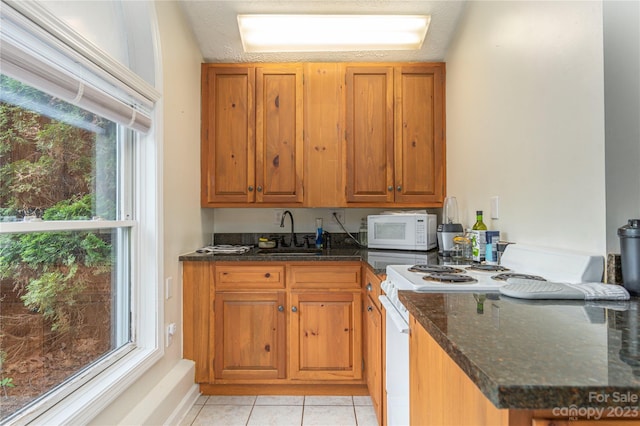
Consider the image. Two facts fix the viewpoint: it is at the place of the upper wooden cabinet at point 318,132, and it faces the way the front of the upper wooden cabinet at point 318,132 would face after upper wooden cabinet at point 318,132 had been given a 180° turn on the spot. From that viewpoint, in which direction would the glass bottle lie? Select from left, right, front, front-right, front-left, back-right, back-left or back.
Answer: back-right

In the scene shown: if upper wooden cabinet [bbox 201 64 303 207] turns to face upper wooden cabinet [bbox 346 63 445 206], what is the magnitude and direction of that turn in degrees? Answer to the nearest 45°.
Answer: approximately 90° to its left

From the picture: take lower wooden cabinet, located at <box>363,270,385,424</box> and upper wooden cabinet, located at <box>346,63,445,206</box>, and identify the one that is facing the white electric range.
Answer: the upper wooden cabinet

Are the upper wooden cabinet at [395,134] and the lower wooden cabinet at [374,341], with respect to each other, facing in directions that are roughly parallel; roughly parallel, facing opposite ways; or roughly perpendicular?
roughly perpendicular

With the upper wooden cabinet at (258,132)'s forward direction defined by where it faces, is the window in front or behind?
in front

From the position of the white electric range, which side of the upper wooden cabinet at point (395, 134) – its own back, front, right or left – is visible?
front

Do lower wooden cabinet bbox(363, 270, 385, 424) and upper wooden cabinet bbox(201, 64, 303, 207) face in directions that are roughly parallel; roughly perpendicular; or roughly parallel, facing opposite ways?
roughly perpendicular

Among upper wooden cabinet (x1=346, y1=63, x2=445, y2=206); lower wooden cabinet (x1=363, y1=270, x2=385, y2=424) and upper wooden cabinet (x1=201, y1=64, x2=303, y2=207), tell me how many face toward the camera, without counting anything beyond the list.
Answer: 2

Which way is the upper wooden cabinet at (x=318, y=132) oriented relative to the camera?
toward the camera

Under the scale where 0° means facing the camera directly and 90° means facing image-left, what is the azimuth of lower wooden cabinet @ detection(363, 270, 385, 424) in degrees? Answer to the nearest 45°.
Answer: approximately 90°

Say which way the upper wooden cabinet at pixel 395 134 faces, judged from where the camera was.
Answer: facing the viewer
